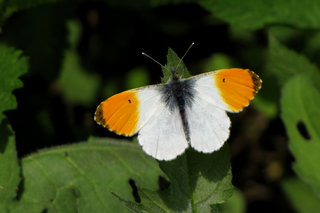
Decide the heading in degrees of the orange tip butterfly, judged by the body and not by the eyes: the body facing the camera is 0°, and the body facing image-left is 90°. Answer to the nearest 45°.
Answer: approximately 180°

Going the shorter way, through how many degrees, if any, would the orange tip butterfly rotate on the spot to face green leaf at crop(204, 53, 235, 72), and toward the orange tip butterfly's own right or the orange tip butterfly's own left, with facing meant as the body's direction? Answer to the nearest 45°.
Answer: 0° — it already faces it
